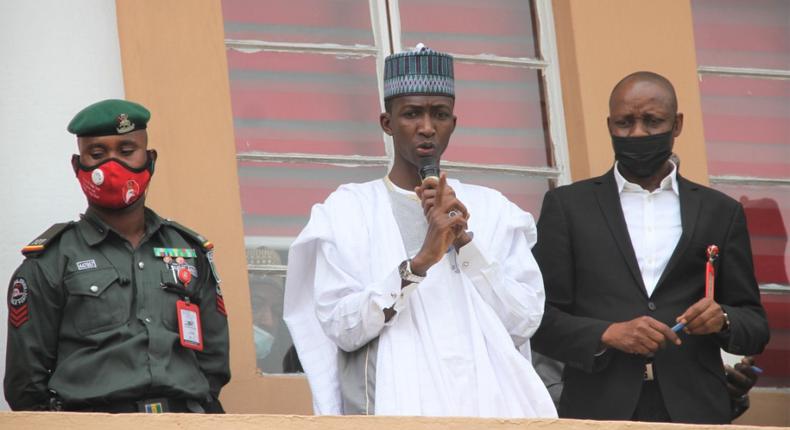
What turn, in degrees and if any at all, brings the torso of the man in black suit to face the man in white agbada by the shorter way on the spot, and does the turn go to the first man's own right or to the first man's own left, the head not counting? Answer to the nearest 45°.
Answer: approximately 45° to the first man's own right

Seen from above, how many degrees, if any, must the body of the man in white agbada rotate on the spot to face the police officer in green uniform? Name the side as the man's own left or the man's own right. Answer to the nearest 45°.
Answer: approximately 90° to the man's own right

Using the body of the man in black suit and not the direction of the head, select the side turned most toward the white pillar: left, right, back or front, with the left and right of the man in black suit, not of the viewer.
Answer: right

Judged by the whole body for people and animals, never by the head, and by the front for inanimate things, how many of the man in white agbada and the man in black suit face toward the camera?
2

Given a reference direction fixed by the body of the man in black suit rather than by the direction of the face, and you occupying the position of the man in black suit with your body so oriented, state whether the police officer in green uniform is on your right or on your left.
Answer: on your right

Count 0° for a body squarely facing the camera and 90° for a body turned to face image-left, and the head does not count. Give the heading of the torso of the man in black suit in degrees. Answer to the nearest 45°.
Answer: approximately 0°

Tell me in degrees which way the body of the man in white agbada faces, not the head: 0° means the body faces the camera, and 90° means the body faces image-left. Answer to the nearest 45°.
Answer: approximately 0°
